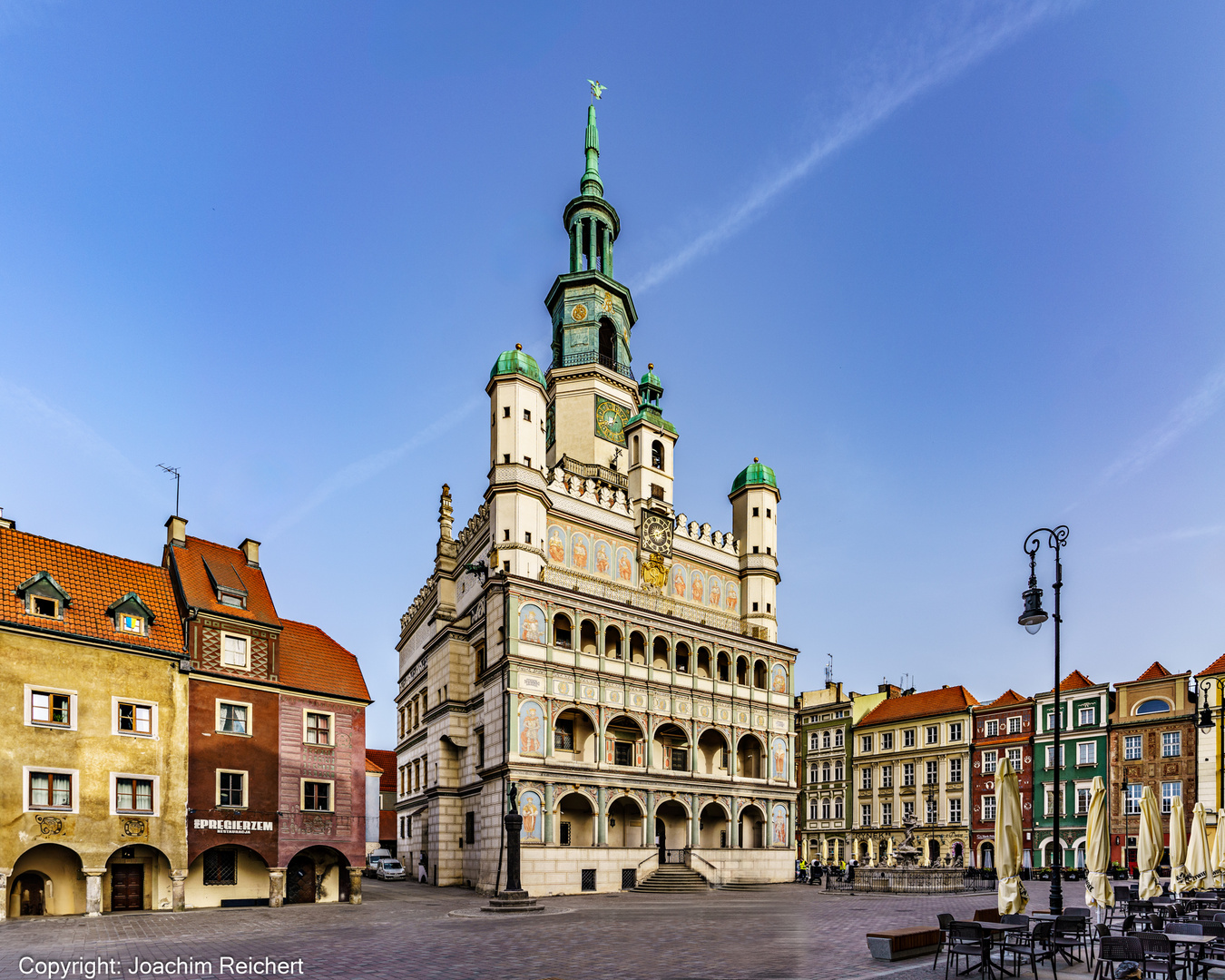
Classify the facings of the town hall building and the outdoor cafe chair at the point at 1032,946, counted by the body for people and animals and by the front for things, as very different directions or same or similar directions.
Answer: very different directions

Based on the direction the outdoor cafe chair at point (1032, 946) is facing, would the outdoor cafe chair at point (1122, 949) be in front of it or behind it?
behind

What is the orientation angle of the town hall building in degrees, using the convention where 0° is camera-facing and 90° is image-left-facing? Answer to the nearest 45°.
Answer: approximately 315°
